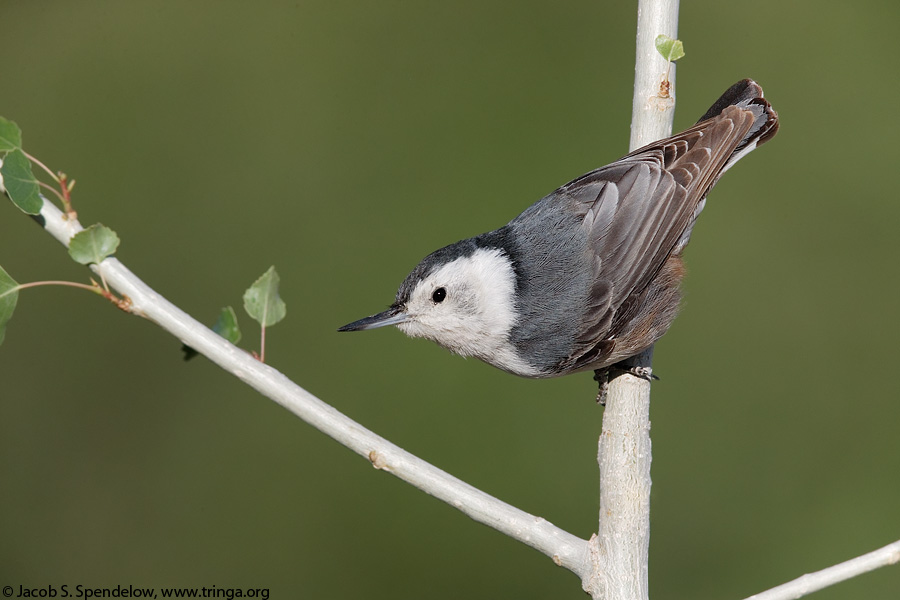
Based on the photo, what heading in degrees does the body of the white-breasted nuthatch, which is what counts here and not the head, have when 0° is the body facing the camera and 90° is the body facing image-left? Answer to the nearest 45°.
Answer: approximately 90°

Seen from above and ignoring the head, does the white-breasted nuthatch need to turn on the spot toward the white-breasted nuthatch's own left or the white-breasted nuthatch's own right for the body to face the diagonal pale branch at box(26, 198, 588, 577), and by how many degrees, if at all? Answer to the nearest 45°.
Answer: approximately 45° to the white-breasted nuthatch's own left
